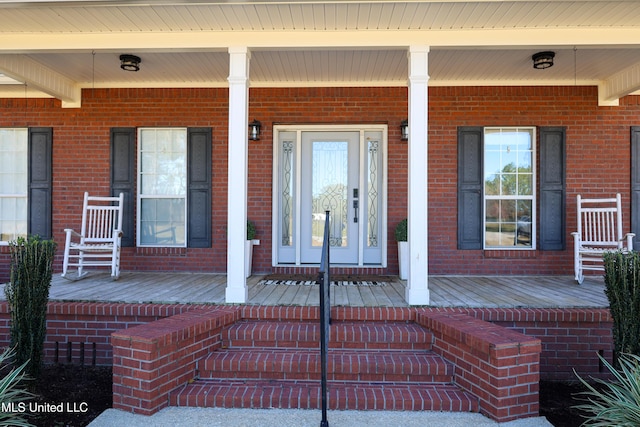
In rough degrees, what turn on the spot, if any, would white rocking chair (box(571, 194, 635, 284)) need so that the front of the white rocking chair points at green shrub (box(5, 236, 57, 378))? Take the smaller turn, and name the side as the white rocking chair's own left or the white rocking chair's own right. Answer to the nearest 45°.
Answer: approximately 45° to the white rocking chair's own right

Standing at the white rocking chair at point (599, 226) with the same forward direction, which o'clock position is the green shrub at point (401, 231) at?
The green shrub is roughly at 2 o'clock from the white rocking chair.

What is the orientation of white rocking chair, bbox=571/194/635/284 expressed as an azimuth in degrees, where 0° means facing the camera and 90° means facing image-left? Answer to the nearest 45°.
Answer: approximately 0°

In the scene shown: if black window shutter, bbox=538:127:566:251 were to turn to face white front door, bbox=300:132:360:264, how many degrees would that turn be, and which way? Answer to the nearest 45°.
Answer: approximately 45° to its right

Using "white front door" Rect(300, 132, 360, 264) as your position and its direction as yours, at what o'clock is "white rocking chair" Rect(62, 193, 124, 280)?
The white rocking chair is roughly at 3 o'clock from the white front door.

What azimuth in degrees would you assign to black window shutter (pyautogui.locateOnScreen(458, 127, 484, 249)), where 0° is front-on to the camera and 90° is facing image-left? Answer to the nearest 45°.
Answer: approximately 0°

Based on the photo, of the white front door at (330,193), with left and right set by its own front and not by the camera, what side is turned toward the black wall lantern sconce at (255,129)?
right
